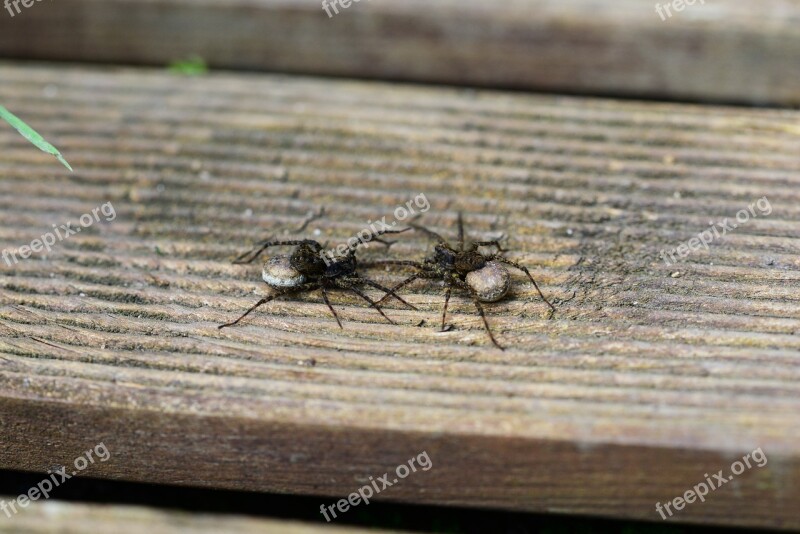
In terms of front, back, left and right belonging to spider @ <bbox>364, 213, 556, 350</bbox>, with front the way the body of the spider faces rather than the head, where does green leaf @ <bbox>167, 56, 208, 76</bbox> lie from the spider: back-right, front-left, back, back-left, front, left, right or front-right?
front-right

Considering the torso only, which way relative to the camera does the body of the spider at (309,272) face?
to the viewer's right

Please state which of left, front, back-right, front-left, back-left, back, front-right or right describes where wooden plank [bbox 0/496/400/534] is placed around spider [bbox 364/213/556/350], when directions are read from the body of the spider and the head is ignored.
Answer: front-left

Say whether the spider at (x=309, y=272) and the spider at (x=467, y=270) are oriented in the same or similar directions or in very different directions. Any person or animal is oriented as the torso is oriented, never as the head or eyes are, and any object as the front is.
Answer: very different directions

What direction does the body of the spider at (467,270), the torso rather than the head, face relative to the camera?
to the viewer's left

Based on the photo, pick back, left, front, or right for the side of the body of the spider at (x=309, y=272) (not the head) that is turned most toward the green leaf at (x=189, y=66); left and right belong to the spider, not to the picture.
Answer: left

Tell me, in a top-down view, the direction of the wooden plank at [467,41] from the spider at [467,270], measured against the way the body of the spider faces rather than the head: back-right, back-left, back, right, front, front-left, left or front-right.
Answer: right

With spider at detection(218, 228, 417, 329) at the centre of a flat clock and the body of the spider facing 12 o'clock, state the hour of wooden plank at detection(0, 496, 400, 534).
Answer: The wooden plank is roughly at 4 o'clock from the spider.

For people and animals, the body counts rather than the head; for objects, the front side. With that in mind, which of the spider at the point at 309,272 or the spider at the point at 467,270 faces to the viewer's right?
the spider at the point at 309,272

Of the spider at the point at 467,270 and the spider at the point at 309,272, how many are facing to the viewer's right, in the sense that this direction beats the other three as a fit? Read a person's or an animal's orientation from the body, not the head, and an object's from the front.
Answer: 1

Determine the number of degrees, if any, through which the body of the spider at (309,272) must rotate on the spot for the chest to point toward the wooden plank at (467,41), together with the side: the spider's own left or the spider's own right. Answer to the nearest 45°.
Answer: approximately 45° to the spider's own left
